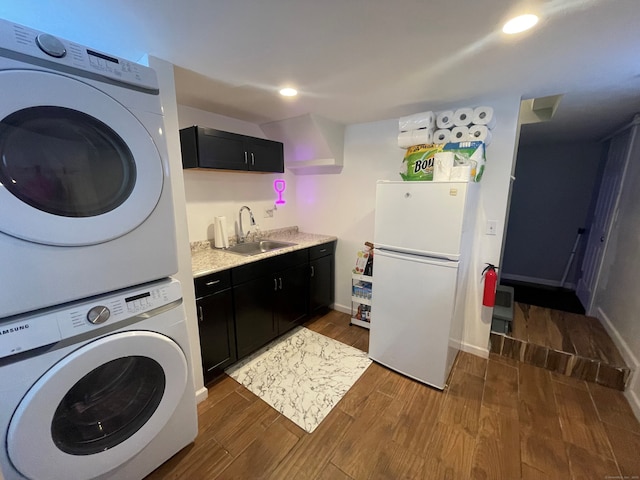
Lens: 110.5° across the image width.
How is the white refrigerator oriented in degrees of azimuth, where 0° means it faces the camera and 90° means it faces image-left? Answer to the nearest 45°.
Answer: approximately 45°

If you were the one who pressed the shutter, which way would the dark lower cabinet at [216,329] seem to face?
facing the viewer and to the right of the viewer

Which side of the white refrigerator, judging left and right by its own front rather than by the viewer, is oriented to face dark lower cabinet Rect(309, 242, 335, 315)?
right

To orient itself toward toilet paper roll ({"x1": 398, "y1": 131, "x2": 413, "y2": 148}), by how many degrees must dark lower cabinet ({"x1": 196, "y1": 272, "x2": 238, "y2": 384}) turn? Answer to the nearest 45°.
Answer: approximately 45° to its left

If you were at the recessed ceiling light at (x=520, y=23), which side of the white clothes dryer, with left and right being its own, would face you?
front

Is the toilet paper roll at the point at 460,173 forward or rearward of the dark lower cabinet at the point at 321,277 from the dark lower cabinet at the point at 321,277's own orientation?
forward

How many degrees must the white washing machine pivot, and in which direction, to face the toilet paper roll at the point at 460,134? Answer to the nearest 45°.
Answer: approximately 45° to its left

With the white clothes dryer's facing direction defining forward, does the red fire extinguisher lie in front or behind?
in front

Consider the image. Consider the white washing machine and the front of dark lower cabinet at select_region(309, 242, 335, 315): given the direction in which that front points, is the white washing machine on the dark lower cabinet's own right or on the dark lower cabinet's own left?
on the dark lower cabinet's own right
